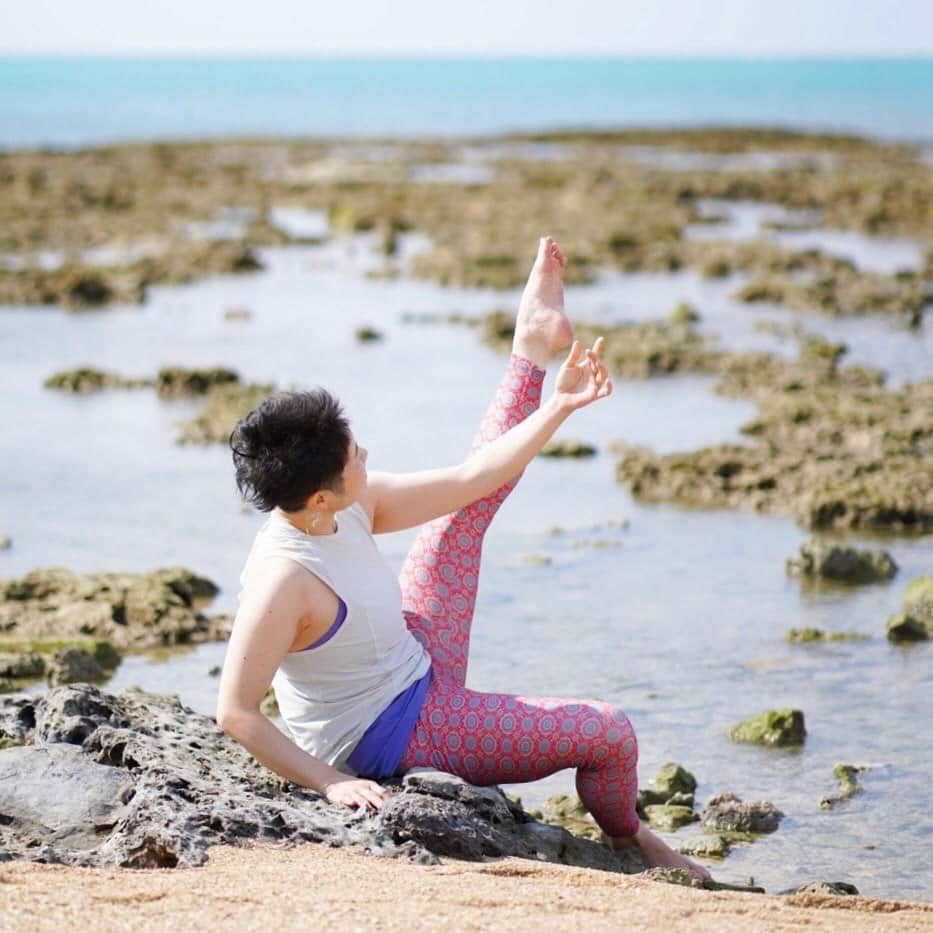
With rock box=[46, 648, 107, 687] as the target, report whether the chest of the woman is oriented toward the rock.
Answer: no

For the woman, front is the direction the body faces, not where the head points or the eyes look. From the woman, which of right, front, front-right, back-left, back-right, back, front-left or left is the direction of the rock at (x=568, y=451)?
left

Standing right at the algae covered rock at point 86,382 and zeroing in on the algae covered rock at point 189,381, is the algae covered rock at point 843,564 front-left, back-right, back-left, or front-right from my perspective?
front-right

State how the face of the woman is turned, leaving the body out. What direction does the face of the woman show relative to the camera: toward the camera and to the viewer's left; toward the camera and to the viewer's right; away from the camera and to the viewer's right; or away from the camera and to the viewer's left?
away from the camera and to the viewer's right

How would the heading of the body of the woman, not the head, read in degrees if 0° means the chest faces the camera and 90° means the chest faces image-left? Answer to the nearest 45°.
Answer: approximately 270°

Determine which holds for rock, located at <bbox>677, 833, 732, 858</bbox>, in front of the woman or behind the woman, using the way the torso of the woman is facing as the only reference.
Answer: in front

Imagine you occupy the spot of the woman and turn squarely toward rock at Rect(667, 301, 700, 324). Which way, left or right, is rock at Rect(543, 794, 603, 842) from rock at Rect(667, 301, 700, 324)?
right

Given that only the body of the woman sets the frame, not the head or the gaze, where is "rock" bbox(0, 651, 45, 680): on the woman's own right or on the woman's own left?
on the woman's own left

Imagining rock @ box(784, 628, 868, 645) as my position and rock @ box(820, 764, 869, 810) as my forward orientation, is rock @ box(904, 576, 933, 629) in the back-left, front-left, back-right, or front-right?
back-left

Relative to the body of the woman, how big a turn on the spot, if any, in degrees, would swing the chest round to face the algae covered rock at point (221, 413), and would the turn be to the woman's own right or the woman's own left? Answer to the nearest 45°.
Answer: approximately 90° to the woman's own left

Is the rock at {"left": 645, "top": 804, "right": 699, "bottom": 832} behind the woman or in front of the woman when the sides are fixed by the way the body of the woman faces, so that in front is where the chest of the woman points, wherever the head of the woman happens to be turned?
in front

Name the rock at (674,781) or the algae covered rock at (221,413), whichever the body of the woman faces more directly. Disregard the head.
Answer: the rock
